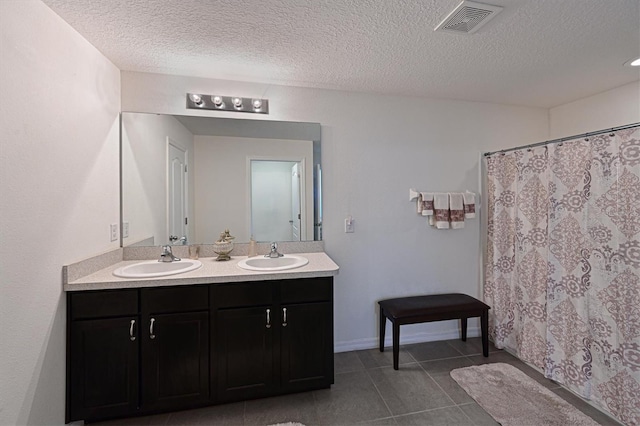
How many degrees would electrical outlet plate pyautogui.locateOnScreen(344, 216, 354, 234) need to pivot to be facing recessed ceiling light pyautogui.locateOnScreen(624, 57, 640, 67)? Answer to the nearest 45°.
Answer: approximately 90° to its left

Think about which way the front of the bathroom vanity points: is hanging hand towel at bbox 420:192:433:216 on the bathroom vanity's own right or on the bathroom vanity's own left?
on the bathroom vanity's own left

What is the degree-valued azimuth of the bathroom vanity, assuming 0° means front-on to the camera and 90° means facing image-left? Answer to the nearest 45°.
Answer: approximately 0°

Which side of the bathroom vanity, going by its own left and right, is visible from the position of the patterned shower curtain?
left

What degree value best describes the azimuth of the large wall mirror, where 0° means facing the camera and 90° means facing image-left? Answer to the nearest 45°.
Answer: approximately 0°
